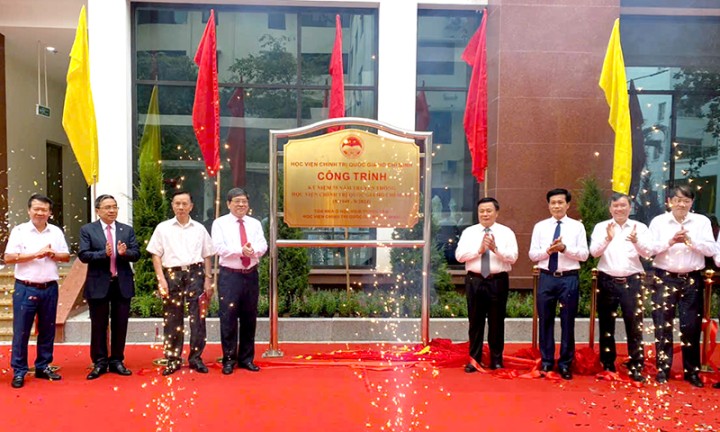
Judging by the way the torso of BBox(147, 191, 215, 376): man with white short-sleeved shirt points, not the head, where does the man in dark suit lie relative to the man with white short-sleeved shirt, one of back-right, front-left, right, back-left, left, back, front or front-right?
right

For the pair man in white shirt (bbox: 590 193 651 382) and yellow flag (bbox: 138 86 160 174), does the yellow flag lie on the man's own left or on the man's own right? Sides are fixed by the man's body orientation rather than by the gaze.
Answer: on the man's own right

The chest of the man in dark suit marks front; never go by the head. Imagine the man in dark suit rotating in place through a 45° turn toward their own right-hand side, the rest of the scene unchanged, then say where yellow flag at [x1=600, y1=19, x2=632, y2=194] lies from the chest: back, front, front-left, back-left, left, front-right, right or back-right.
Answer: back-left

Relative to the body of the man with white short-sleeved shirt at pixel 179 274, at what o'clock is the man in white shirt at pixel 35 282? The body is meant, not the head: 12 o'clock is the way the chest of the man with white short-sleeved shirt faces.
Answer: The man in white shirt is roughly at 3 o'clock from the man with white short-sleeved shirt.

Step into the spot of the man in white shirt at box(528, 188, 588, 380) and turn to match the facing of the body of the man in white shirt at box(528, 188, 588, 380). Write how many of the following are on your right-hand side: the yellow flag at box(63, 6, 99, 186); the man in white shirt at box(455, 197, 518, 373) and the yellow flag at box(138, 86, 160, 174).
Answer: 3

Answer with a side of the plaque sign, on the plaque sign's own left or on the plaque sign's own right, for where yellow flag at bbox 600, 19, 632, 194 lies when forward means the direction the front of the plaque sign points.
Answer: on the plaque sign's own left

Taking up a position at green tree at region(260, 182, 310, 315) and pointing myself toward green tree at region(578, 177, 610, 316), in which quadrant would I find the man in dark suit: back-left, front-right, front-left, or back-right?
back-right

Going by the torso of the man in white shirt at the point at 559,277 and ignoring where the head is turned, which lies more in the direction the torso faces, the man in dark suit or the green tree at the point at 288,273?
the man in dark suit
